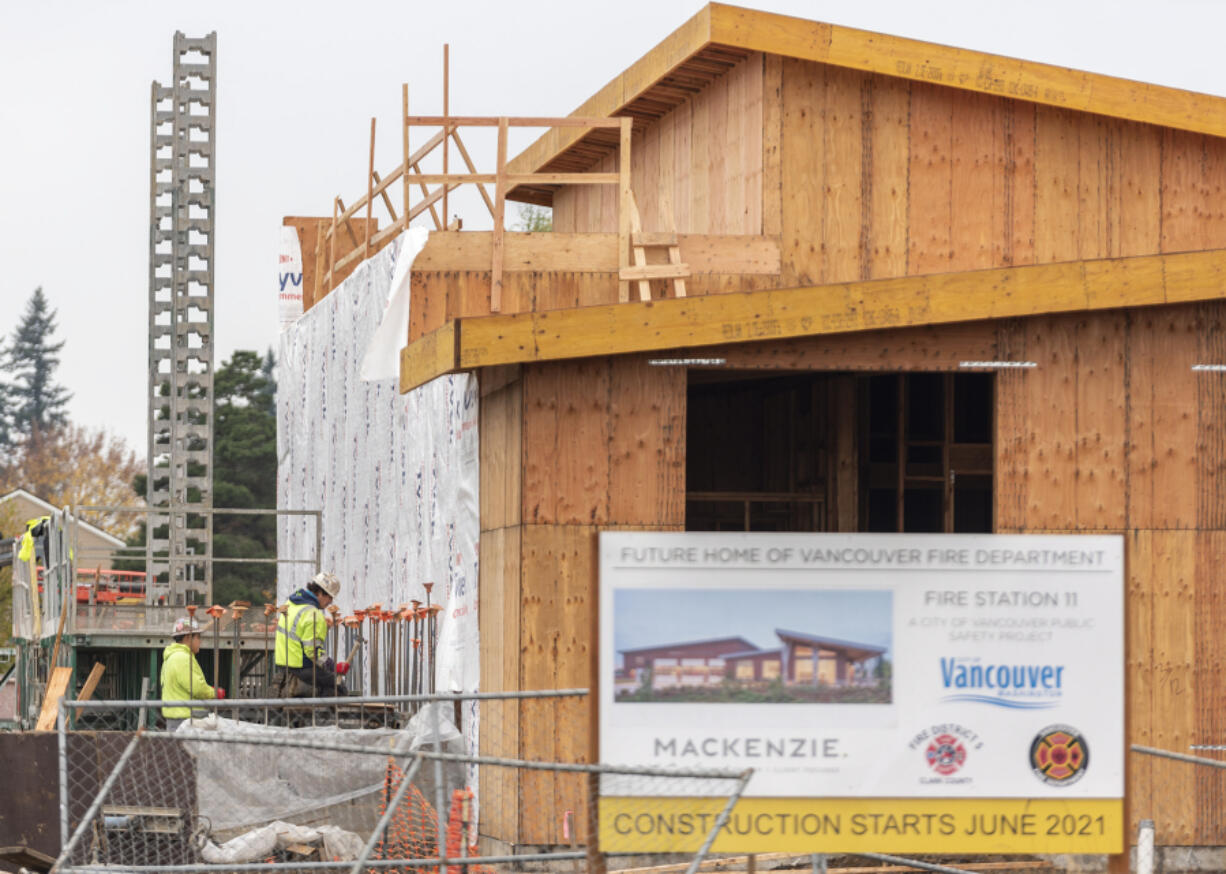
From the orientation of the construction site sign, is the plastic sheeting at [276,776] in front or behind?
behind

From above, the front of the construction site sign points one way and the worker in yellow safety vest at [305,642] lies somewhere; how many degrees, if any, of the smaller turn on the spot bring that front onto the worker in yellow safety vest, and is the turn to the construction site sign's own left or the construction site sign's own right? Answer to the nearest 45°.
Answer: approximately 135° to the construction site sign's own right

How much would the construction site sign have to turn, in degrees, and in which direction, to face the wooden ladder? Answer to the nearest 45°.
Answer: approximately 180°

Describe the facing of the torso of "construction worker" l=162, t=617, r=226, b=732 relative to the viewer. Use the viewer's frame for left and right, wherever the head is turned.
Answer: facing to the right of the viewer

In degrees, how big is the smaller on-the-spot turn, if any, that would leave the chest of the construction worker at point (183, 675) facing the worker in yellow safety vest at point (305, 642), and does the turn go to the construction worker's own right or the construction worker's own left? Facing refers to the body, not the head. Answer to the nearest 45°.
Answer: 0° — they already face them

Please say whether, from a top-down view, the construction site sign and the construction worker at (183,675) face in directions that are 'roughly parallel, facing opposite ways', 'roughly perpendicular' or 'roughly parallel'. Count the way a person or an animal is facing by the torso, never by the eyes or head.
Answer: roughly perpendicular

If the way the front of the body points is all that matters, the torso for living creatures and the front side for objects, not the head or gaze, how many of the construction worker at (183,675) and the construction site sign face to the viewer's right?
1

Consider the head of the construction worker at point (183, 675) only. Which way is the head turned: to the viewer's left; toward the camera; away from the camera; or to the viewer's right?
to the viewer's right

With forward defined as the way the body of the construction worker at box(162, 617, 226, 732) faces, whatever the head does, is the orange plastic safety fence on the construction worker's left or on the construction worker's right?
on the construction worker's right

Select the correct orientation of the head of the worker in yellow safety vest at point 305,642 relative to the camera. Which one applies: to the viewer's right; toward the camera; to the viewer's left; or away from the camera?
to the viewer's right

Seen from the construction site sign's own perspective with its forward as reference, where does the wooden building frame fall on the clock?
The wooden building frame is roughly at 6 o'clock from the construction site sign.
